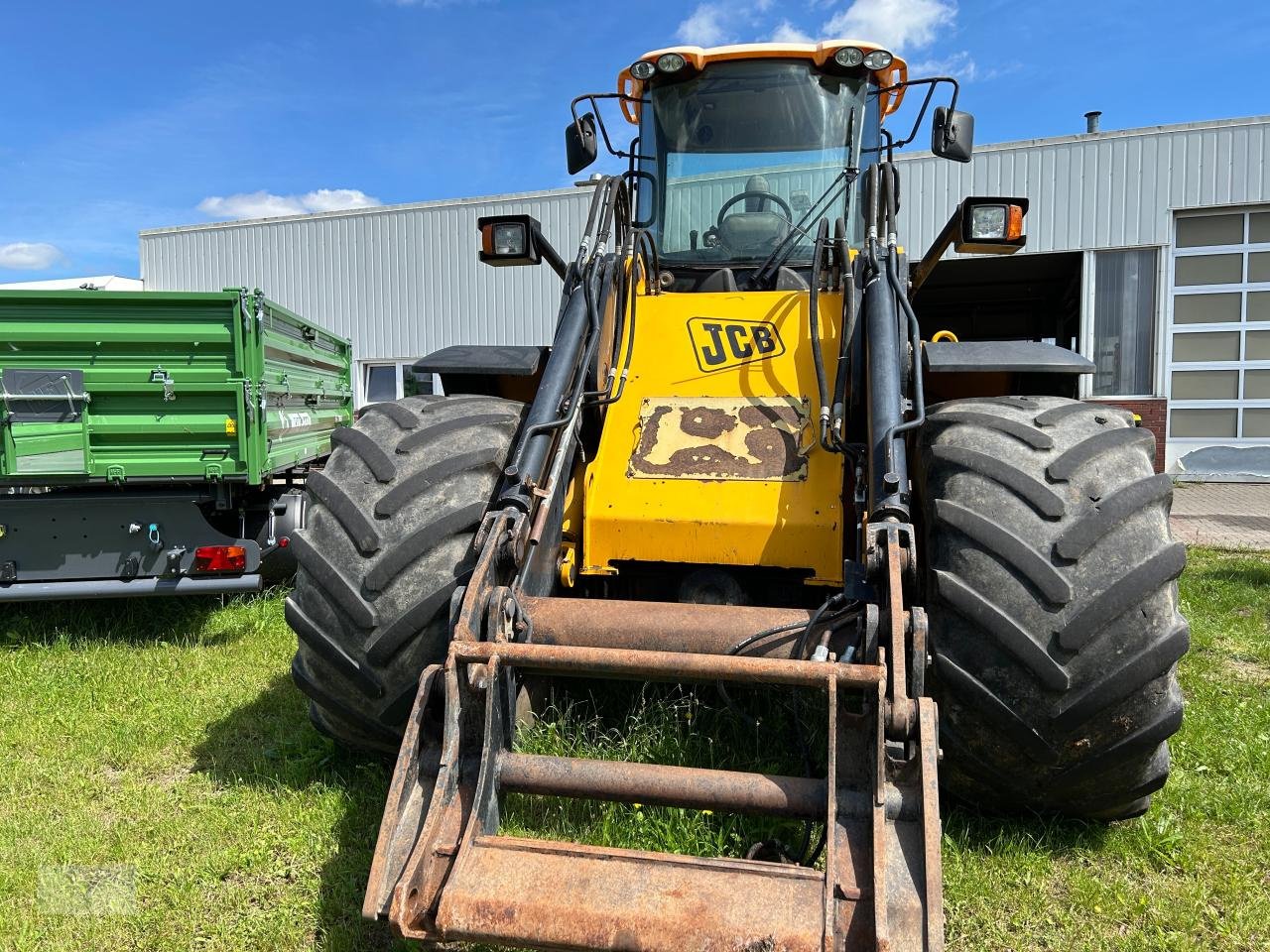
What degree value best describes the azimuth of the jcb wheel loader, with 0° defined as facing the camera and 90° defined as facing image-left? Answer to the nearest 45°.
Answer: approximately 0°

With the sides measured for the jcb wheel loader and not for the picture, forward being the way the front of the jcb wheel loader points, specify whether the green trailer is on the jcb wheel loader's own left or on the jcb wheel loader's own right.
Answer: on the jcb wheel loader's own right

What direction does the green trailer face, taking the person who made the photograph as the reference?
facing away from the viewer and to the right of the viewer

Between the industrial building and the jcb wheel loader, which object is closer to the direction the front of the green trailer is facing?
the industrial building

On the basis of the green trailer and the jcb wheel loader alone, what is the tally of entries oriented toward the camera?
1

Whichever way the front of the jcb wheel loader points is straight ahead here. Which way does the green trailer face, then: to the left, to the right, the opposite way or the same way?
the opposite way

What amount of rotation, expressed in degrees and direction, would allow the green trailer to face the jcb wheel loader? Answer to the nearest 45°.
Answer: approximately 90° to its right
